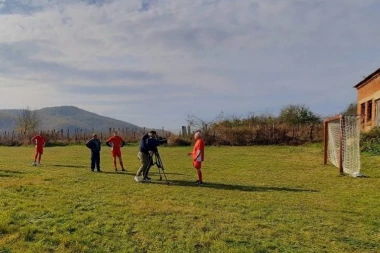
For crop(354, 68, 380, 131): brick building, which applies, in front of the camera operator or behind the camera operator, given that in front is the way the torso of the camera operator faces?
in front

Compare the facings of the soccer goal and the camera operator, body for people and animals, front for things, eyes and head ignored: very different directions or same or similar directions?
very different directions

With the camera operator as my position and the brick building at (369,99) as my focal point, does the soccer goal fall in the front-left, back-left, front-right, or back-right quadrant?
front-right

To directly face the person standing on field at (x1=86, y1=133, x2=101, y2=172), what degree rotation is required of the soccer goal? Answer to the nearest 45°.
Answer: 0° — it already faces them

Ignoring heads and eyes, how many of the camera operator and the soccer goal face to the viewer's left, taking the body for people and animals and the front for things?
1

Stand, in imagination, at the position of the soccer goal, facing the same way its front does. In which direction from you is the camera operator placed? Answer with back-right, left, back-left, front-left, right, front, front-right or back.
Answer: front-left

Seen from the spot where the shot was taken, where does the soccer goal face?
facing to the left of the viewer

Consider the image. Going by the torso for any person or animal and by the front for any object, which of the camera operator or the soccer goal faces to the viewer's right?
the camera operator

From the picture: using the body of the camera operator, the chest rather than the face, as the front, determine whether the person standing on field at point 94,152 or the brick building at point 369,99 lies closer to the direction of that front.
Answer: the brick building

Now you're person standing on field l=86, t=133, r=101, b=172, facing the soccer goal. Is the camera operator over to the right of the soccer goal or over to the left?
right

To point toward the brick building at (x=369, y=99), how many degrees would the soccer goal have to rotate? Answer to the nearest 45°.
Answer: approximately 90° to its right

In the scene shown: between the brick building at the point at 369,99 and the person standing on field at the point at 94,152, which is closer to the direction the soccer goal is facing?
the person standing on field

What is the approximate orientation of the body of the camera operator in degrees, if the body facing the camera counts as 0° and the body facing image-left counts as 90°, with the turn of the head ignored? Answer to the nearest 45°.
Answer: approximately 270°

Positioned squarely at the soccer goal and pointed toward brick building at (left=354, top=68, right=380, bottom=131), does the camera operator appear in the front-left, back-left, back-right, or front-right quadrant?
back-left
